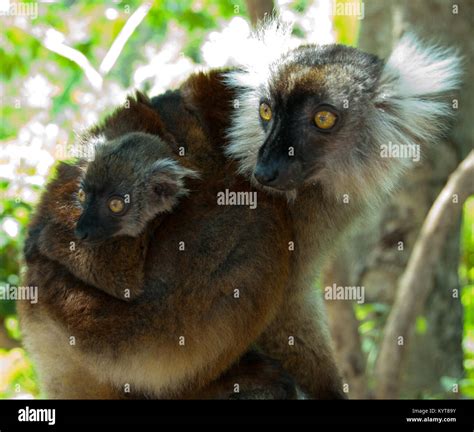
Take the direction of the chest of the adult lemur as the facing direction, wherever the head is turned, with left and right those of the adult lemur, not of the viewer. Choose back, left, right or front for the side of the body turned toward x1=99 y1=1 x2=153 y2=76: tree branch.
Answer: left

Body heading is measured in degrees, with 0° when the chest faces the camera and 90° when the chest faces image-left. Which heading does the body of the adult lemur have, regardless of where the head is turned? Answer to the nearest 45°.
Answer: approximately 270°

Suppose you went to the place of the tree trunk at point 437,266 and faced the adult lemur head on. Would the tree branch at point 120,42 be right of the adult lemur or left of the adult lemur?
right
